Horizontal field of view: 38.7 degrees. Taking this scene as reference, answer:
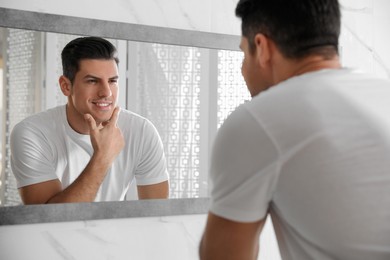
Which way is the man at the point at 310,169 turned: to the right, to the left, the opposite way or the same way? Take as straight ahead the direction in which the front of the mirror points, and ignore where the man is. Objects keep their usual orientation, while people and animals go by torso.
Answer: the opposite way

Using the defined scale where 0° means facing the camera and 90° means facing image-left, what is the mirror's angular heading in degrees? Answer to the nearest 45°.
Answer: approximately 315°

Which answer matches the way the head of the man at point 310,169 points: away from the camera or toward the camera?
away from the camera

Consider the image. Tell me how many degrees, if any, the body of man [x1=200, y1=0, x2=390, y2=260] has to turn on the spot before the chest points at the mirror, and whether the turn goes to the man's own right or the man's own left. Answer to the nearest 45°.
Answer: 0° — they already face it

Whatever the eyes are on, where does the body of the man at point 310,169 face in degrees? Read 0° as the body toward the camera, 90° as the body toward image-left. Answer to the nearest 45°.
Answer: approximately 135°
